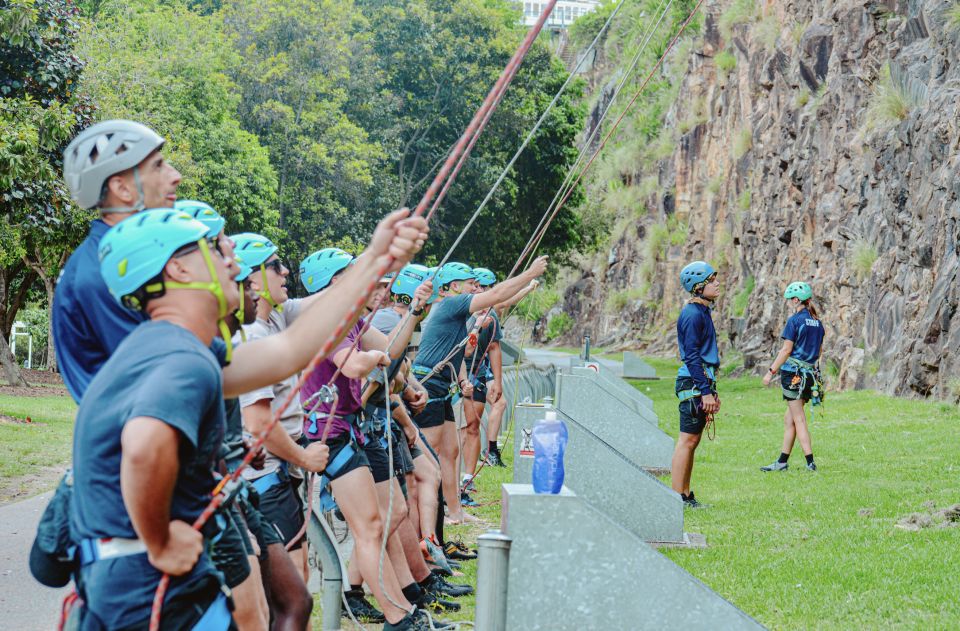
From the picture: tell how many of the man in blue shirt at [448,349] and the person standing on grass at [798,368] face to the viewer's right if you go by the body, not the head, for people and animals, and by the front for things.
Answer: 1

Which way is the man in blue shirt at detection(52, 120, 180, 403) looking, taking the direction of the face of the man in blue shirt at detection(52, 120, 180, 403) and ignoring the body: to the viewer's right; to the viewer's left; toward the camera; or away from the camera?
to the viewer's right

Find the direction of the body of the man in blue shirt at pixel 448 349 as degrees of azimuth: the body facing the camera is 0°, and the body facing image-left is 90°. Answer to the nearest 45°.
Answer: approximately 270°

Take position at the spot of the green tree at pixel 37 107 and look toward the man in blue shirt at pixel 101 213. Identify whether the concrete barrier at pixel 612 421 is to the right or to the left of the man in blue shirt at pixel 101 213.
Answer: left

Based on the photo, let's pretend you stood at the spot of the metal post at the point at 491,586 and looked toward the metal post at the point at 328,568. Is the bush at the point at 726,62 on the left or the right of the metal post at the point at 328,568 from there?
right
